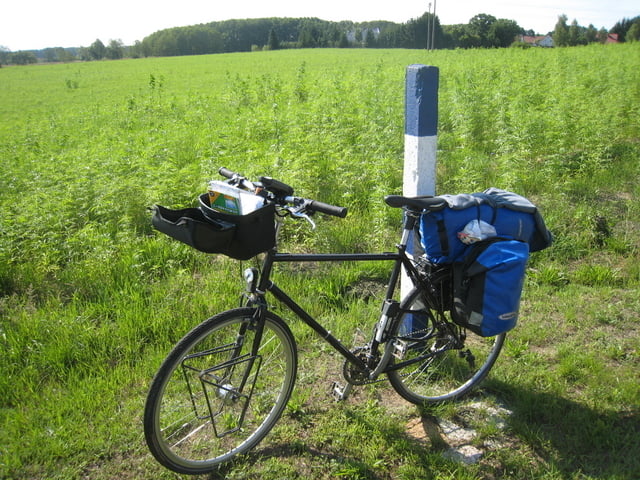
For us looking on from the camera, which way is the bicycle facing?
facing the viewer and to the left of the viewer
